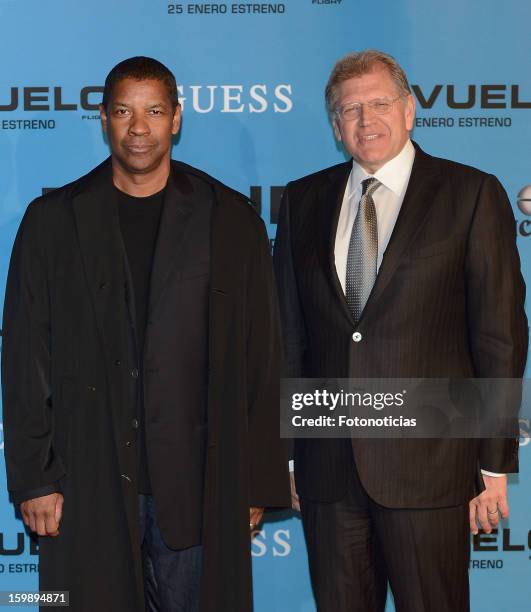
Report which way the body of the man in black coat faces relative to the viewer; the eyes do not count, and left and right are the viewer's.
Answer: facing the viewer

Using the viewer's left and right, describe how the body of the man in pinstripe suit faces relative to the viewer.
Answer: facing the viewer and to the left of the viewer

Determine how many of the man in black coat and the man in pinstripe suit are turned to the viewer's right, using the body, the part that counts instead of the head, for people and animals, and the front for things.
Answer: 0

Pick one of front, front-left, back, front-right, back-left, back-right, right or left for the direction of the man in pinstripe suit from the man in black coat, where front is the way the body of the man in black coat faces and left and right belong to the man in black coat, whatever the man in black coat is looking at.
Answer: left

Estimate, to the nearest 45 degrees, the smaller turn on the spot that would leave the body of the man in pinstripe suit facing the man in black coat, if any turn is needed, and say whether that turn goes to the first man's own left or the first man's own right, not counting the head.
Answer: approximately 45° to the first man's own right
